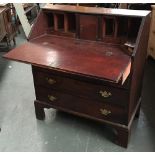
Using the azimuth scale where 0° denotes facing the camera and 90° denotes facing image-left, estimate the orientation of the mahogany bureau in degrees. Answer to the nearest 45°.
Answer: approximately 45°
